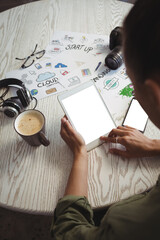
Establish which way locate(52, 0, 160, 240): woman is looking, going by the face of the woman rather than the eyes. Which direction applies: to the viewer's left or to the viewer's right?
to the viewer's left

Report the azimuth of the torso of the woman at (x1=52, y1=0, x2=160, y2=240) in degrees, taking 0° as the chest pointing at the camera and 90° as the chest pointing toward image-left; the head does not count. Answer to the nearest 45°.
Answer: approximately 135°

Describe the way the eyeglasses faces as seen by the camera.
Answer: facing the viewer and to the right of the viewer

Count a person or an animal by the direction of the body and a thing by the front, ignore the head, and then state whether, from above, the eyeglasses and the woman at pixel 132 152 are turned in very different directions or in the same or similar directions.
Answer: very different directions
